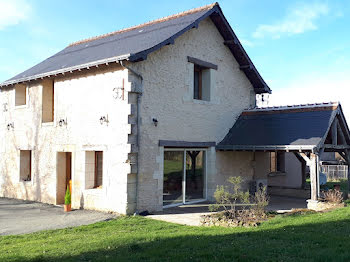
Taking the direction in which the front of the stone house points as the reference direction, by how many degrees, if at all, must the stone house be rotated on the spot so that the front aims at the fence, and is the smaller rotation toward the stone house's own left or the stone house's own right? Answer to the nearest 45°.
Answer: approximately 180°

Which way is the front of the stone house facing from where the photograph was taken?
facing the viewer and to the left of the viewer

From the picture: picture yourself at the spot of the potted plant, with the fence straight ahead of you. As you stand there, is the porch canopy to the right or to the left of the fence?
right

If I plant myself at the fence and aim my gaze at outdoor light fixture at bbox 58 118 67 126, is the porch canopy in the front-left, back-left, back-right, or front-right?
front-left
